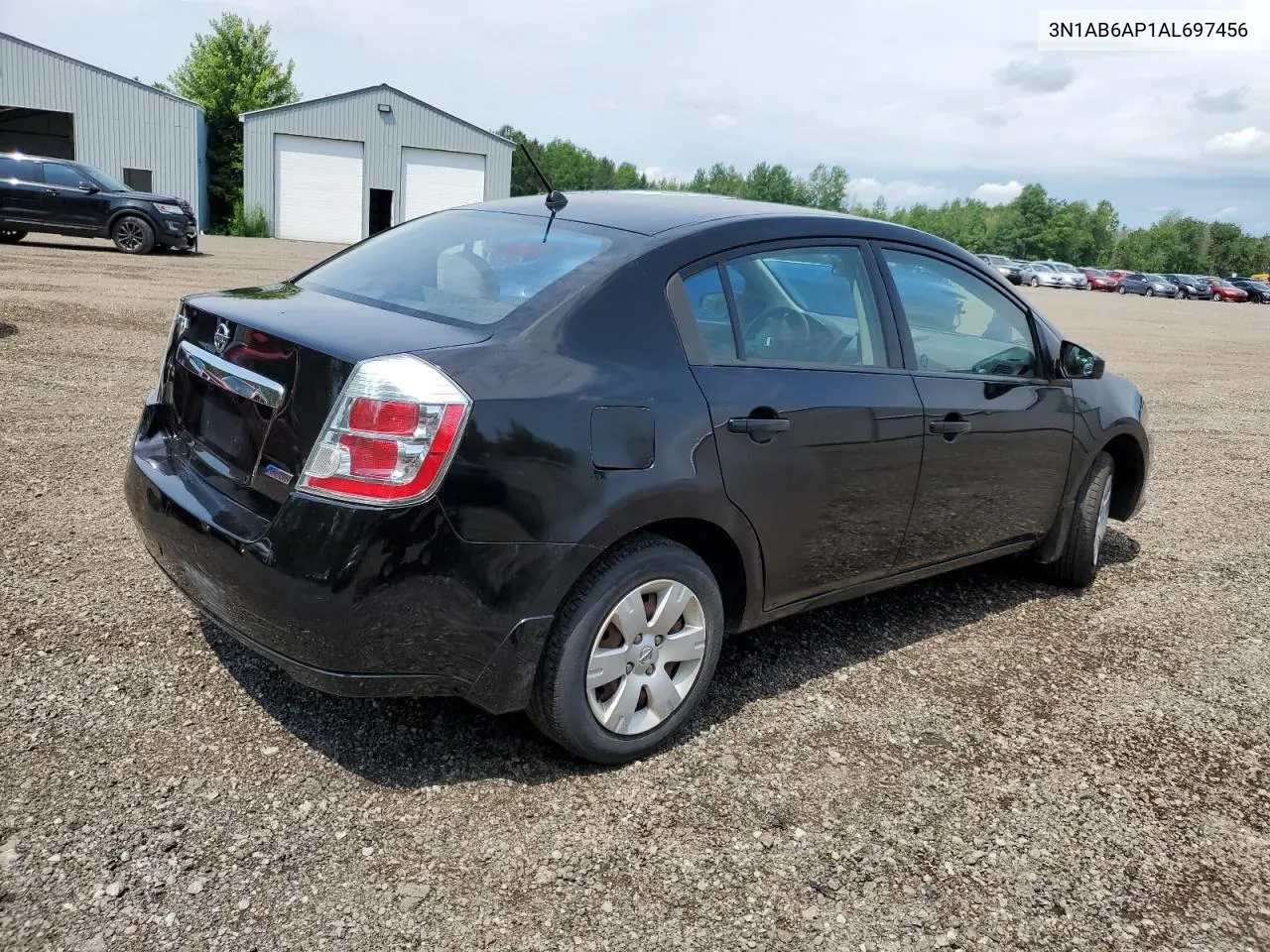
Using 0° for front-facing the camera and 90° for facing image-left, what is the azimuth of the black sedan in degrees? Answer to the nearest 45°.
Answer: approximately 225°

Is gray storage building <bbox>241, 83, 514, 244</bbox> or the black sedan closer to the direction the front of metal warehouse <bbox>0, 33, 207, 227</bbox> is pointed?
the black sedan

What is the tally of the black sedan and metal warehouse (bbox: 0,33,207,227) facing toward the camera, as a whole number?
1

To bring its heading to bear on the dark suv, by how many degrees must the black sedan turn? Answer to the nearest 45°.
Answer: approximately 90° to its left

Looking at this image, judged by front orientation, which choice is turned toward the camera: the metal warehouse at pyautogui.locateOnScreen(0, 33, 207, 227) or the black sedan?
the metal warehouse

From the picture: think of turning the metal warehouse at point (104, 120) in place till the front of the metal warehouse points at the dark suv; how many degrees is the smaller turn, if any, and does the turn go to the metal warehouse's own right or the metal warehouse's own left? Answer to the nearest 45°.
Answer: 0° — it already faces it

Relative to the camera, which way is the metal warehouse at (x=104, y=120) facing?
toward the camera

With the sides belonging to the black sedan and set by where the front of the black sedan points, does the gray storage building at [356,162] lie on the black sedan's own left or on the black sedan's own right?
on the black sedan's own left

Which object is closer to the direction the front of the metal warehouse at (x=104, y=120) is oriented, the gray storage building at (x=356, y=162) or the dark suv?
the dark suv

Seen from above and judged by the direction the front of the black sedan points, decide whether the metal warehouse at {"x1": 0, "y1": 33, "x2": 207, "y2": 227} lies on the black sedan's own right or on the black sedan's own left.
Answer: on the black sedan's own left

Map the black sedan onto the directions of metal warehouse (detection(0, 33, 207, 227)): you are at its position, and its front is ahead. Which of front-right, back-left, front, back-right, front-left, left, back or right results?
front

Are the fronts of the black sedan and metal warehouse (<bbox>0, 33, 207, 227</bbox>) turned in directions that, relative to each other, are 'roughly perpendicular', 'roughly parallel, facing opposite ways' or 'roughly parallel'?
roughly perpendicular

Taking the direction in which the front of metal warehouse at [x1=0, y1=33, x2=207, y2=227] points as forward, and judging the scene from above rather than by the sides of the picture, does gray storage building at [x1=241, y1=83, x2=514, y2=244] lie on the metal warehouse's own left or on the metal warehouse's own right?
on the metal warehouse's own left
